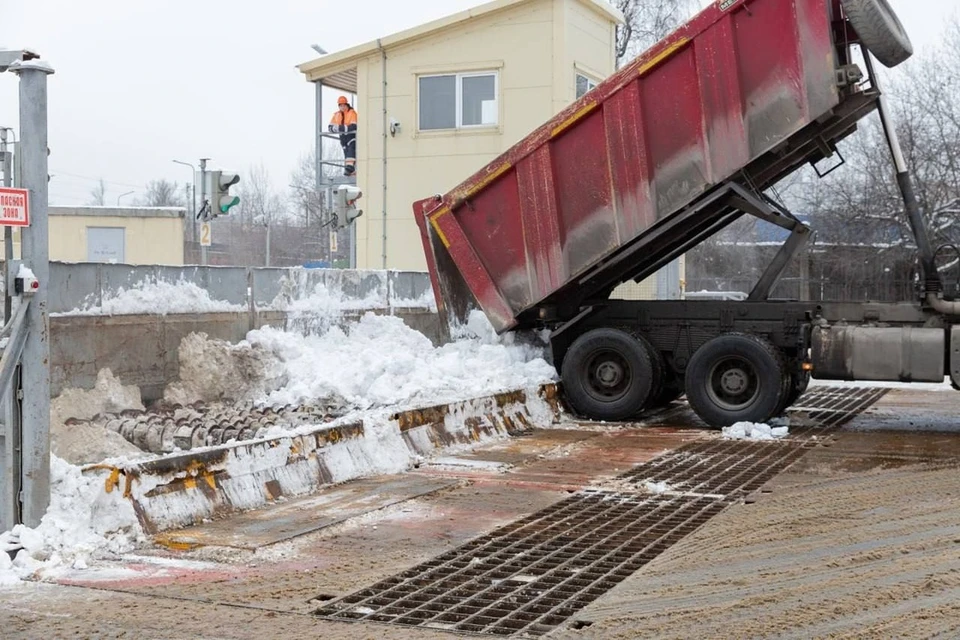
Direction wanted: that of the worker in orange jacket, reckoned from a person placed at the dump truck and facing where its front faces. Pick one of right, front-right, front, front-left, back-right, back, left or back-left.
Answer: back-left

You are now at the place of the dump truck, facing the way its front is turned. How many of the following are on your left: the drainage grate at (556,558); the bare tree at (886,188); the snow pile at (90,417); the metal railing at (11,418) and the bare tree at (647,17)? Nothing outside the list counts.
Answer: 2

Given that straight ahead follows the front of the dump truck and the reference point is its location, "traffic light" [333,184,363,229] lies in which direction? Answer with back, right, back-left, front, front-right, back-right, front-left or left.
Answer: back-left

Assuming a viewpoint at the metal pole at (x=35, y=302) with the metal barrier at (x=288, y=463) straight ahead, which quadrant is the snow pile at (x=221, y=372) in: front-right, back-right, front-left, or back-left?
front-left

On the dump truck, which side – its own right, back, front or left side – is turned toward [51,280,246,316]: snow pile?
back

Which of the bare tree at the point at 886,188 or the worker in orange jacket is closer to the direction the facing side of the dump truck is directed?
the bare tree

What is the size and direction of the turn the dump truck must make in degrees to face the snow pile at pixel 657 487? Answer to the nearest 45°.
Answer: approximately 90° to its right

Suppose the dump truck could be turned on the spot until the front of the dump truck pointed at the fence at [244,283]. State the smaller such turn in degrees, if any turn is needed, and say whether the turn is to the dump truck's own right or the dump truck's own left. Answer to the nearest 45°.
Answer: approximately 180°

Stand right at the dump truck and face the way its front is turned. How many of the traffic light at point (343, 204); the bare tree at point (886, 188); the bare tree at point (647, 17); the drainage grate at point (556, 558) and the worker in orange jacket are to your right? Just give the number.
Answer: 1

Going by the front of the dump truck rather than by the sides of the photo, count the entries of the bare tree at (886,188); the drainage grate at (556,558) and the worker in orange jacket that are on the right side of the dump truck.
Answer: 1

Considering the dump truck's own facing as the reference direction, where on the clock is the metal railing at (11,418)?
The metal railing is roughly at 4 o'clock from the dump truck.

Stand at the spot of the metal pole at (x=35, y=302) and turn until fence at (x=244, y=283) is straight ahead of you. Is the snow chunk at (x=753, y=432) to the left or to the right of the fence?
right

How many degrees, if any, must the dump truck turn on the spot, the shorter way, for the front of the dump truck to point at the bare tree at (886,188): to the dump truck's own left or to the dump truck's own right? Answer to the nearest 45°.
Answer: approximately 90° to the dump truck's own left

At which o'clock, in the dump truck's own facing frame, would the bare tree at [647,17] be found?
The bare tree is roughly at 9 o'clock from the dump truck.

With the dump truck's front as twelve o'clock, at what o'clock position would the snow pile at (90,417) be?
The snow pile is roughly at 5 o'clock from the dump truck.

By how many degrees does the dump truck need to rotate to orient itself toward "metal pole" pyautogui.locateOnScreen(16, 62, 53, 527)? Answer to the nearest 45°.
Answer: approximately 135° to its right

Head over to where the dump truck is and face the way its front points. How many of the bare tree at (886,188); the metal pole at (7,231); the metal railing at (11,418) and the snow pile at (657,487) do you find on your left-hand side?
1

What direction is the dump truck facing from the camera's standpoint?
to the viewer's right

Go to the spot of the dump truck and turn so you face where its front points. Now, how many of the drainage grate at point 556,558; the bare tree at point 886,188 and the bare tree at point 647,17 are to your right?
1
